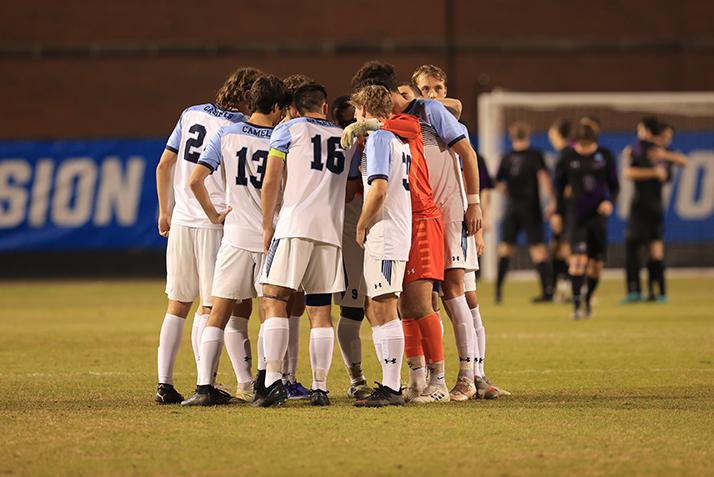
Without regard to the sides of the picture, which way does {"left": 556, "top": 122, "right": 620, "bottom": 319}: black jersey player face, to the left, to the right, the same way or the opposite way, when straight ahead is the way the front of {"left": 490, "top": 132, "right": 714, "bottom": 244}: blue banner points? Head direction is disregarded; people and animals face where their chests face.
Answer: the same way

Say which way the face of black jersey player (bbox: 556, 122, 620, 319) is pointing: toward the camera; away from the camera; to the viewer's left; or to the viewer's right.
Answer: toward the camera

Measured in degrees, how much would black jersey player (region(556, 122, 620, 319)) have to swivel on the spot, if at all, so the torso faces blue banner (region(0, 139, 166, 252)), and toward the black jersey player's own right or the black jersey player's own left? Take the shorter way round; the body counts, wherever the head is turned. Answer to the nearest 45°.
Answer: approximately 135° to the black jersey player's own right

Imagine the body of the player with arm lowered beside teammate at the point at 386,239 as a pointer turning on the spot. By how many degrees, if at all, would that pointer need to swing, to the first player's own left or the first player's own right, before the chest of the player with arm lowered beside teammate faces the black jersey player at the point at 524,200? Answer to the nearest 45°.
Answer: approximately 90° to the first player's own right

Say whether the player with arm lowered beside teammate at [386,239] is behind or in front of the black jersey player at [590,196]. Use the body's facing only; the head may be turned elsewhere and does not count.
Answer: in front

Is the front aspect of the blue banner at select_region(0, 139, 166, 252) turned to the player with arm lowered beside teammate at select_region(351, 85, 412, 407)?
yes

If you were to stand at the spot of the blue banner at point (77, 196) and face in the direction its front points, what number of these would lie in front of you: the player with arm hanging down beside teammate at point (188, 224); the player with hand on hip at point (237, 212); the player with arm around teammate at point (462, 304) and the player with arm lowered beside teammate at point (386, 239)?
4

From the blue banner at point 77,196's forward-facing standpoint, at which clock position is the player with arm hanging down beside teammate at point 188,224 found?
The player with arm hanging down beside teammate is roughly at 12 o'clock from the blue banner.

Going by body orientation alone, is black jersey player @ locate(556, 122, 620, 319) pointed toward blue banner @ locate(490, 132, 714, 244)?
no

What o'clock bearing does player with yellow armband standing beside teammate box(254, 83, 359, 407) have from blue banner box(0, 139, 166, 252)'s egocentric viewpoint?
The player with yellow armband standing beside teammate is roughly at 12 o'clock from the blue banner.

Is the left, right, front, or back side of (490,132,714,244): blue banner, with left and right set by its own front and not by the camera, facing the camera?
front

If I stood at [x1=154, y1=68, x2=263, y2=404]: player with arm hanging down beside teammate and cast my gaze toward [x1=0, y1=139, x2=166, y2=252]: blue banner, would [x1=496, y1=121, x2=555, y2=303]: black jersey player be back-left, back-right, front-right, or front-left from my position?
front-right

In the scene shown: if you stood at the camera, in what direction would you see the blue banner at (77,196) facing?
facing the viewer

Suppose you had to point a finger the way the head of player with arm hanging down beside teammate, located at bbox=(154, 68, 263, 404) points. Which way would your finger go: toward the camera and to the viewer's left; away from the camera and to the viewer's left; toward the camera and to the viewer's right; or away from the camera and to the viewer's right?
away from the camera and to the viewer's right
